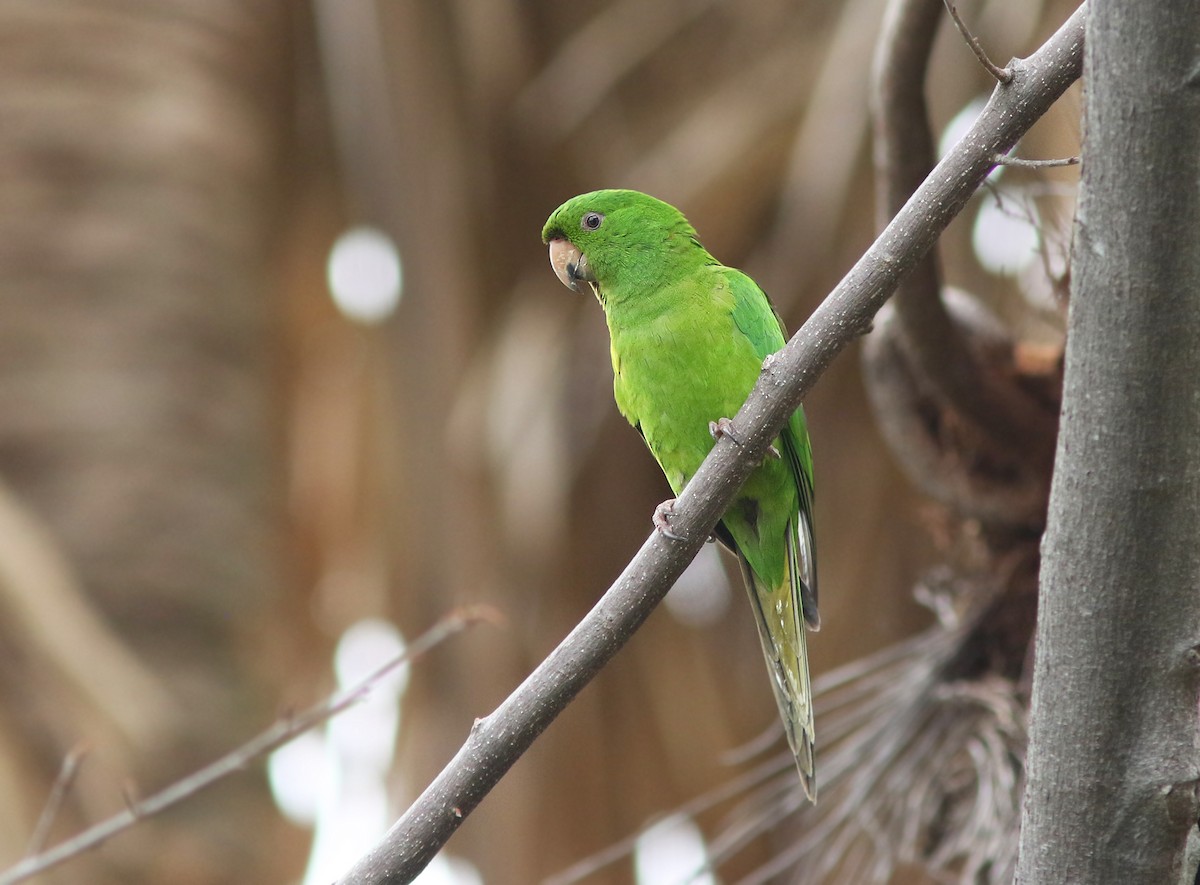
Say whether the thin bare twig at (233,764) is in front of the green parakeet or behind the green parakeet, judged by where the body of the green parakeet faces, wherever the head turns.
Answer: in front

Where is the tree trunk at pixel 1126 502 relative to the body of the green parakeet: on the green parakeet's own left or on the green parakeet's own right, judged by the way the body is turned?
on the green parakeet's own left

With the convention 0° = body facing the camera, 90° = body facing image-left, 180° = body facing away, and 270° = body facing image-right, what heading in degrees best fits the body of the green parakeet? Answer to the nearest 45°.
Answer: approximately 45°
